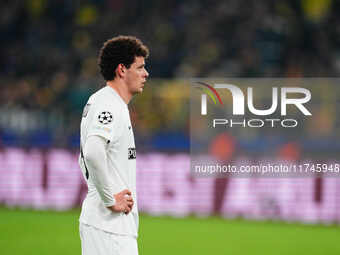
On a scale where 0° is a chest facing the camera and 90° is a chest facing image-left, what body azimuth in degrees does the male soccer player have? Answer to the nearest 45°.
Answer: approximately 270°

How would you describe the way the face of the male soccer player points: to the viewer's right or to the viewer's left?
to the viewer's right
